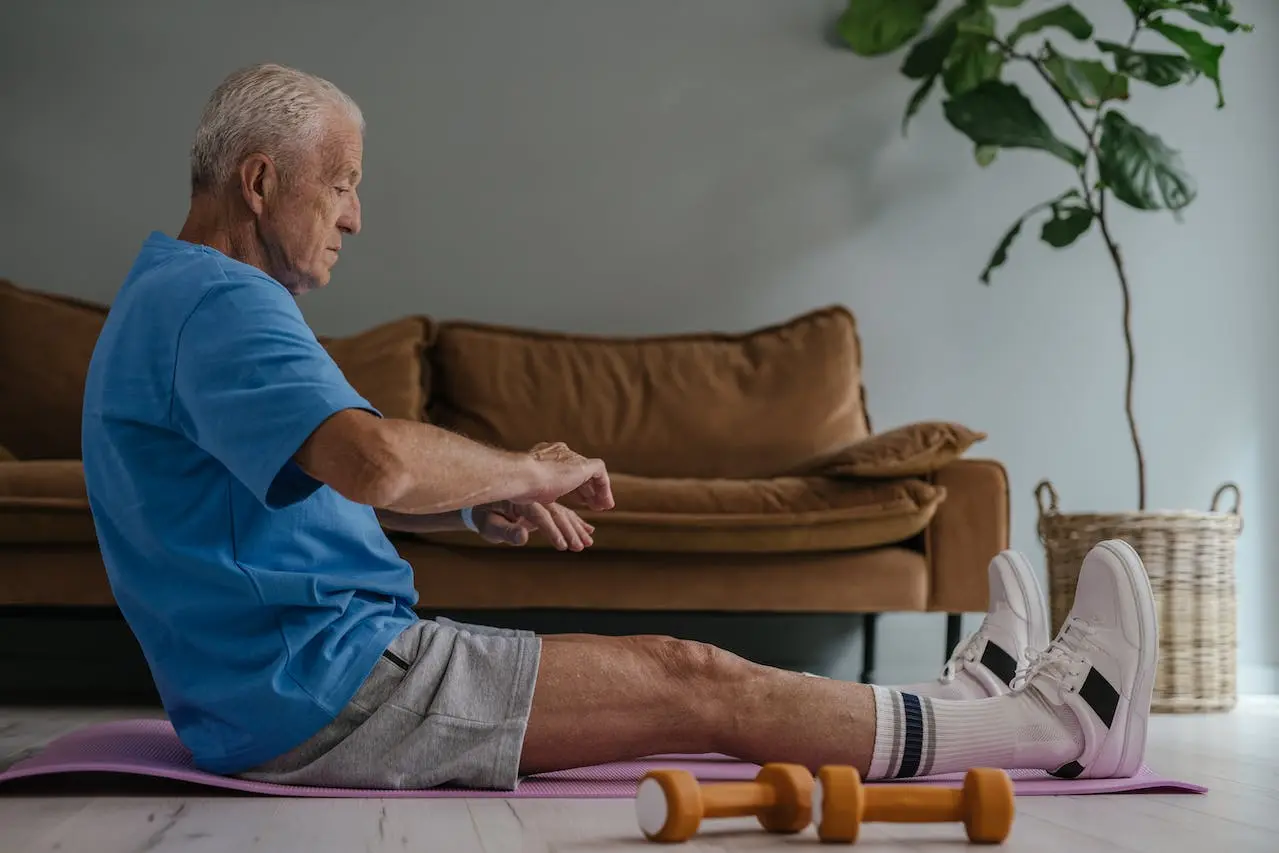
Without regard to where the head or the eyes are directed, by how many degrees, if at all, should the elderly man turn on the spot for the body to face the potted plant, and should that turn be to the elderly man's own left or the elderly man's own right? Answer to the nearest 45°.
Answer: approximately 45° to the elderly man's own left

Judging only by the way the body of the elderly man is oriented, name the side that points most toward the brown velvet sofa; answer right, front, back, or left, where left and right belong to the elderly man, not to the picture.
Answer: left

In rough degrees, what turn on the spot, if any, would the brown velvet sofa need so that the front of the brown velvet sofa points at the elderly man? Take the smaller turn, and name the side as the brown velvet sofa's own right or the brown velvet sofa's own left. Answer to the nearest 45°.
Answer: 0° — it already faces them

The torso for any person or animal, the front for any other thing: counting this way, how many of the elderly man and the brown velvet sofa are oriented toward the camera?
1

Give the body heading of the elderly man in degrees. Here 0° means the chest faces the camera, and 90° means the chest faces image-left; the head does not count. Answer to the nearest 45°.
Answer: approximately 270°

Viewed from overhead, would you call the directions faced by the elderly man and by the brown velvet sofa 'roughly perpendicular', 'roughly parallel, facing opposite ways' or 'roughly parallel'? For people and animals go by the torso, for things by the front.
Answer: roughly perpendicular

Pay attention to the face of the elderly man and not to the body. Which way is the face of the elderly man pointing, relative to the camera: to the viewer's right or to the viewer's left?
to the viewer's right

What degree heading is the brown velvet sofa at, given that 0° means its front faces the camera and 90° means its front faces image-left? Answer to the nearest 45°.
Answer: approximately 0°
